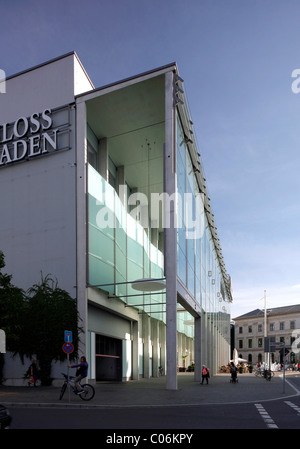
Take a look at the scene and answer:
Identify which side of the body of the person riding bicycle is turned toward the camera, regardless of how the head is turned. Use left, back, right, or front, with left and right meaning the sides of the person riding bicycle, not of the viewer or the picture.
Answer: left
